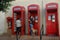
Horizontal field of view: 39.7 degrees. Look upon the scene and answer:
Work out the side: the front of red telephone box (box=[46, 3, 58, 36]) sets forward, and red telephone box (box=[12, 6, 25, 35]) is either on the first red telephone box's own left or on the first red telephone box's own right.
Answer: on the first red telephone box's own right

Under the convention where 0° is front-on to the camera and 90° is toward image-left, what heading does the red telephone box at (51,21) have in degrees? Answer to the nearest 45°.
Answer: approximately 0°

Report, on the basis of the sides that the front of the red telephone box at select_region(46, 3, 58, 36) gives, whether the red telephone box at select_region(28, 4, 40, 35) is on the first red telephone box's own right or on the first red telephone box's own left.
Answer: on the first red telephone box's own right
